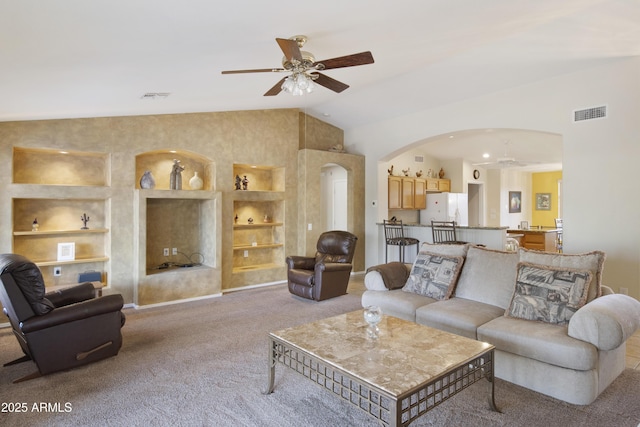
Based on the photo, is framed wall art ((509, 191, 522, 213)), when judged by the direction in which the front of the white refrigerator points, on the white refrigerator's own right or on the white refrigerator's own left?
on the white refrigerator's own left

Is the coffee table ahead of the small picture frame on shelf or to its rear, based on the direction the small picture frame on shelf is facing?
ahead

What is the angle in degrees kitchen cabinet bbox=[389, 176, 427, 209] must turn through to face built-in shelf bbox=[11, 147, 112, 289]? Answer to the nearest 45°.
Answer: approximately 90° to its right

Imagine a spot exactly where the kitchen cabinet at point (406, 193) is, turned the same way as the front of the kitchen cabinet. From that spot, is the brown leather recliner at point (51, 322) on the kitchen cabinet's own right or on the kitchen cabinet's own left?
on the kitchen cabinet's own right

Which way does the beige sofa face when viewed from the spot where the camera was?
facing the viewer and to the left of the viewer

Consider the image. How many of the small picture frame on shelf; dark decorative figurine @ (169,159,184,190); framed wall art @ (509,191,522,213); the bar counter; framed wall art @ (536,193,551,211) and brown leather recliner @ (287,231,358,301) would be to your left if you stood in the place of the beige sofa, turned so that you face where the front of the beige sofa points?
0

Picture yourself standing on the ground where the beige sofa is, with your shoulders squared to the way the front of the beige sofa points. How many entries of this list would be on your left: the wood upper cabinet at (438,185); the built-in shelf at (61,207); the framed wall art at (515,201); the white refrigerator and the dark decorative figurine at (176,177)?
0

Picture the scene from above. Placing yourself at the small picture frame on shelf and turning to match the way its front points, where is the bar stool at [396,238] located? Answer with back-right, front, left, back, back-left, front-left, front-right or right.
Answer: left

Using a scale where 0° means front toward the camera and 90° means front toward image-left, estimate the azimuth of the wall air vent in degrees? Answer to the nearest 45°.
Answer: approximately 45°

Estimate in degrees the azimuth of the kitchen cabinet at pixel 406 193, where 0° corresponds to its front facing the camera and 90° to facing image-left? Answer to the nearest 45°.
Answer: approximately 315°

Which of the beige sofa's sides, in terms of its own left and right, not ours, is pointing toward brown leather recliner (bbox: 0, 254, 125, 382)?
front

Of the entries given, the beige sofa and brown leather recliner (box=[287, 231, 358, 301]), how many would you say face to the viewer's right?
0

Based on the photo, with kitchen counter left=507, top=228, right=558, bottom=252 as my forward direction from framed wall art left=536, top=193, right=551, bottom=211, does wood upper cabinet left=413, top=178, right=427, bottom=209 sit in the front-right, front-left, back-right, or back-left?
front-right

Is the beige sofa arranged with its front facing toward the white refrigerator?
no

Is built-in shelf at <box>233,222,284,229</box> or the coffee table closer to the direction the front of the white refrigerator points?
the coffee table

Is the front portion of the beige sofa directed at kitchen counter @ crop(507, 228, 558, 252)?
no

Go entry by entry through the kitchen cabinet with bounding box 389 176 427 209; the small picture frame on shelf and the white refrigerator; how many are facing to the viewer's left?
0

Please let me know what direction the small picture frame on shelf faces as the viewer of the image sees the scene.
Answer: facing the viewer

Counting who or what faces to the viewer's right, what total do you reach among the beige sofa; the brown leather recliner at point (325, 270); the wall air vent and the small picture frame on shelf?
0

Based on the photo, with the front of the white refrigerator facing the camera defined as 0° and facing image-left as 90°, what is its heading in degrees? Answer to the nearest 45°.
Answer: approximately 315°
